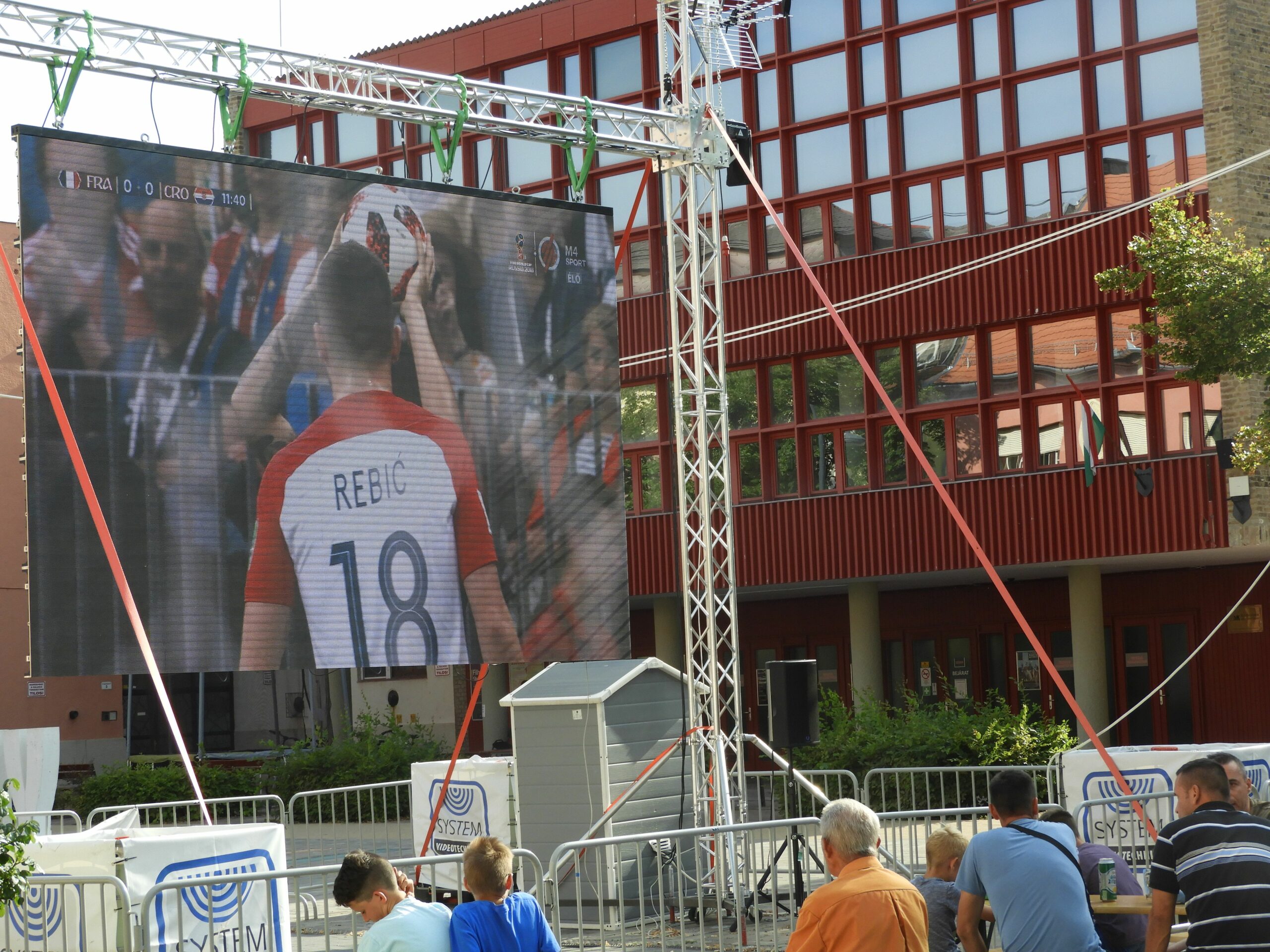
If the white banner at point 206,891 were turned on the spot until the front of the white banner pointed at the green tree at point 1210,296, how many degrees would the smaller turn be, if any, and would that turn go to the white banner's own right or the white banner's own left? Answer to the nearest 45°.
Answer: approximately 135° to the white banner's own left

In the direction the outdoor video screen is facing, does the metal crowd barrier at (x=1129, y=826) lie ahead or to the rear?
ahead

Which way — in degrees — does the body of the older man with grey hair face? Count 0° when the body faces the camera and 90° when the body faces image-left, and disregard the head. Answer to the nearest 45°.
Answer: approximately 135°

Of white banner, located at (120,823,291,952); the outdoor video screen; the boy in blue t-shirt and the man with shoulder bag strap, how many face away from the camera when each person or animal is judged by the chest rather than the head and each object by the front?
2

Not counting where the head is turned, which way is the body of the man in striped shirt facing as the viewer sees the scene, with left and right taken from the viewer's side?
facing away from the viewer and to the left of the viewer

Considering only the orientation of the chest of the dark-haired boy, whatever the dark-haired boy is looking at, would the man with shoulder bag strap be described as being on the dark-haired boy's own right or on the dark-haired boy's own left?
on the dark-haired boy's own right

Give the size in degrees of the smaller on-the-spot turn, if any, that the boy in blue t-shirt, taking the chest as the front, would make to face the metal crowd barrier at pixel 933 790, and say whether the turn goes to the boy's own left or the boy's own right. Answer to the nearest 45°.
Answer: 0° — they already face it

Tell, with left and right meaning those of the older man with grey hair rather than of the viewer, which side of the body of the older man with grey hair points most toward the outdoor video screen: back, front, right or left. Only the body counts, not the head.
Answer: front

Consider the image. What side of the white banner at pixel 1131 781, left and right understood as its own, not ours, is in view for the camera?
front

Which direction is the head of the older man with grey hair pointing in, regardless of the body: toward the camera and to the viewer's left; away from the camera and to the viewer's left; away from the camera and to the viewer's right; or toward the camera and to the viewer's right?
away from the camera and to the viewer's left

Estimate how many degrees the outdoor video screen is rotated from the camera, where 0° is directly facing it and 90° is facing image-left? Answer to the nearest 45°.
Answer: approximately 315°

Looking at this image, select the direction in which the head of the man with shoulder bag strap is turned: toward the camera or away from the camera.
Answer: away from the camera

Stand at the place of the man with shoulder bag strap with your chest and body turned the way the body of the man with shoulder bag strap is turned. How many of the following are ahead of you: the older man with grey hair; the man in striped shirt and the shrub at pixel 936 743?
1

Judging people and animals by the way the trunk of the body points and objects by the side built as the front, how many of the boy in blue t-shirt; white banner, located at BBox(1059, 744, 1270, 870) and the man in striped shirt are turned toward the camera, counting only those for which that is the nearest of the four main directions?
1
